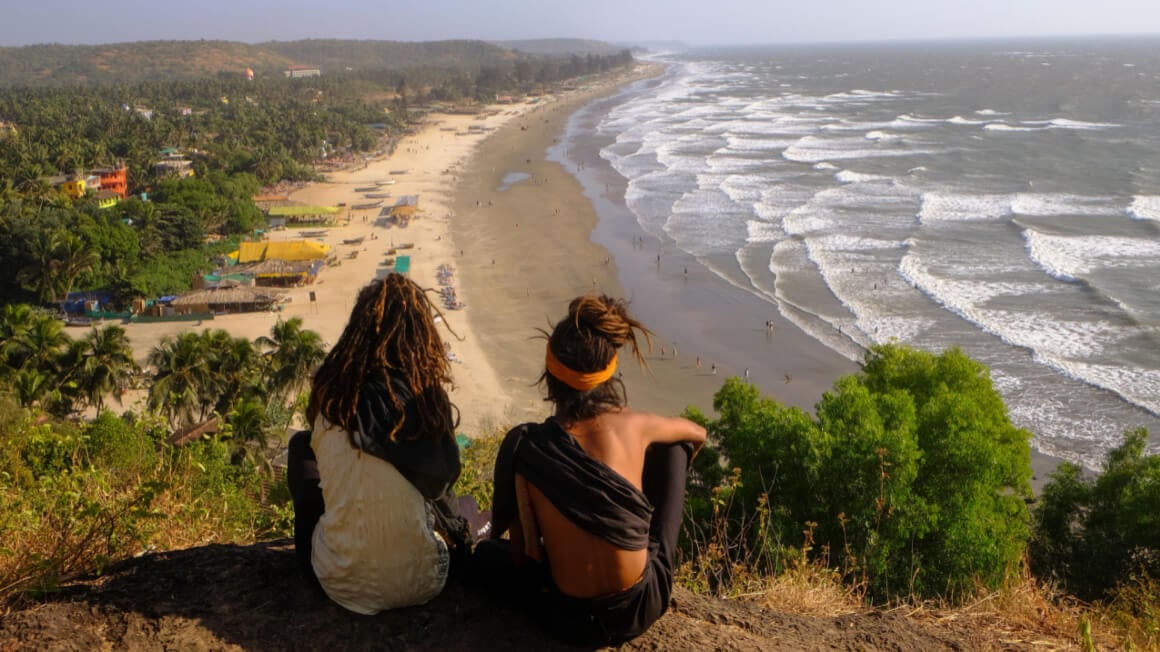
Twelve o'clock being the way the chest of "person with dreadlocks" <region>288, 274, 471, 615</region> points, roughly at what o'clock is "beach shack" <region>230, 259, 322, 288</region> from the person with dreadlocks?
The beach shack is roughly at 12 o'clock from the person with dreadlocks.

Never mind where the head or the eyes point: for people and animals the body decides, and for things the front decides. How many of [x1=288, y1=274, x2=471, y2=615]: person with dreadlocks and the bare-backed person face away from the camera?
2

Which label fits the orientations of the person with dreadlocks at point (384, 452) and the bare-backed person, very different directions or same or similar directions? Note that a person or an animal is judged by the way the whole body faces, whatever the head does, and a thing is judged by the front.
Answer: same or similar directions

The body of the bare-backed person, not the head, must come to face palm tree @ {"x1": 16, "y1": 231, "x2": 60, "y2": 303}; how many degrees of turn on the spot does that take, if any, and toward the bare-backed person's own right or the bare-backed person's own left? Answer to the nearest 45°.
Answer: approximately 45° to the bare-backed person's own left

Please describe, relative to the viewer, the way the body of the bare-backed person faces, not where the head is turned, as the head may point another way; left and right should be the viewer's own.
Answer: facing away from the viewer

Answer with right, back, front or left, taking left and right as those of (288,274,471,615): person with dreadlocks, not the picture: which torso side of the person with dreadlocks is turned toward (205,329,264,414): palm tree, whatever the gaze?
front

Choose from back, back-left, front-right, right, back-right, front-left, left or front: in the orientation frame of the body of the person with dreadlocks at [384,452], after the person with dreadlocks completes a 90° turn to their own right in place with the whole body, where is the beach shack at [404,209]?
left

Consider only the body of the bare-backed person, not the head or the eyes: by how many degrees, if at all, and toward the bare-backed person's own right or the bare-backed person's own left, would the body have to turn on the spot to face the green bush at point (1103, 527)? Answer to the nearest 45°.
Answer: approximately 45° to the bare-backed person's own right

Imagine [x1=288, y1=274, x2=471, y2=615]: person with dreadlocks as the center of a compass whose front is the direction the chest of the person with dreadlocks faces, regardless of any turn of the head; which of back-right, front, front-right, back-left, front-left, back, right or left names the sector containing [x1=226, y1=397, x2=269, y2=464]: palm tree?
front

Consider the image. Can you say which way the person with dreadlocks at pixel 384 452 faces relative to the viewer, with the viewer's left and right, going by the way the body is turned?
facing away from the viewer

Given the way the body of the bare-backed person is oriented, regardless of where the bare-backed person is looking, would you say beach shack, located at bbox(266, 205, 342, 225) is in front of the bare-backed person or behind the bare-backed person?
in front

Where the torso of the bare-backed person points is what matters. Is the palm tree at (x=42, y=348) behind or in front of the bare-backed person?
in front

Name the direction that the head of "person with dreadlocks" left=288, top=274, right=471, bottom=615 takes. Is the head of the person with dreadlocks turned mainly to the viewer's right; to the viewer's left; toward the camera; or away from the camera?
away from the camera

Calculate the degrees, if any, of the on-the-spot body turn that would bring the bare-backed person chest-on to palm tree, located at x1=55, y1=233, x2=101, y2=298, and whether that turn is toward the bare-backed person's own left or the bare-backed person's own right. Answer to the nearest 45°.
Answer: approximately 45° to the bare-backed person's own left

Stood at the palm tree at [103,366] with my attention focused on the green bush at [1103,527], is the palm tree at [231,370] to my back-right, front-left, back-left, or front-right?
front-left

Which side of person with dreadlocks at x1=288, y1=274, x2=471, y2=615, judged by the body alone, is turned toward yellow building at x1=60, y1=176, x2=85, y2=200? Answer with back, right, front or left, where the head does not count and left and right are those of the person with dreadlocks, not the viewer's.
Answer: front

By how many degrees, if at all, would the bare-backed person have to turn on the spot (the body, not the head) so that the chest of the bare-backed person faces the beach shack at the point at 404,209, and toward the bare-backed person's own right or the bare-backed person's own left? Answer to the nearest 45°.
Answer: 0° — they already face it

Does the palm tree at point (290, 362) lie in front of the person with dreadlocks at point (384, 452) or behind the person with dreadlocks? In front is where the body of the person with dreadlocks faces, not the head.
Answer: in front
